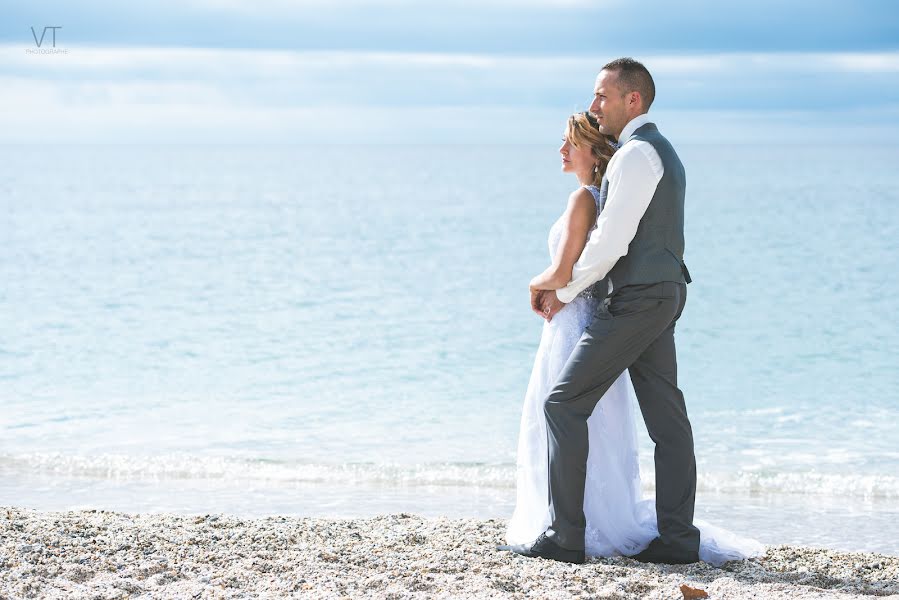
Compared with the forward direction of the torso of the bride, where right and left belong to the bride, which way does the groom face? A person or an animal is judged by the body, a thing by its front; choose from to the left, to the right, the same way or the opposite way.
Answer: the same way

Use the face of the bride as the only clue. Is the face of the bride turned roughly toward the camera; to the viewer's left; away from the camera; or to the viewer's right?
to the viewer's left

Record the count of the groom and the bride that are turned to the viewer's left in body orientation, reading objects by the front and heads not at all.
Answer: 2

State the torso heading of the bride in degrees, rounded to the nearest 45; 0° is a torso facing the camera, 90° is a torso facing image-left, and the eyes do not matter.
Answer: approximately 90°

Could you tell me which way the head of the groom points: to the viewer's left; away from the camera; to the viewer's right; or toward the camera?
to the viewer's left

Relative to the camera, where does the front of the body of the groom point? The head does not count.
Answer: to the viewer's left
